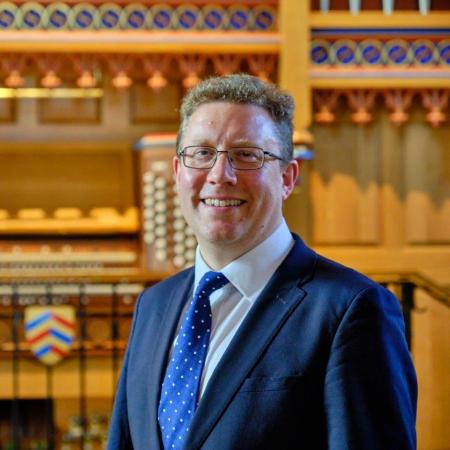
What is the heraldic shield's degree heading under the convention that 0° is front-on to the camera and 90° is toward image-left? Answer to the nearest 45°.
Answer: approximately 0°

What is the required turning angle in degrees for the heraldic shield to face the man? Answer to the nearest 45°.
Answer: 0° — it already faces them

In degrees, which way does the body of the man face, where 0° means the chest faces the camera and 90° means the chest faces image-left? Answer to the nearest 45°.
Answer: approximately 45°

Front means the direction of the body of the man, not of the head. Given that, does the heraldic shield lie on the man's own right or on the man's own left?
on the man's own right
